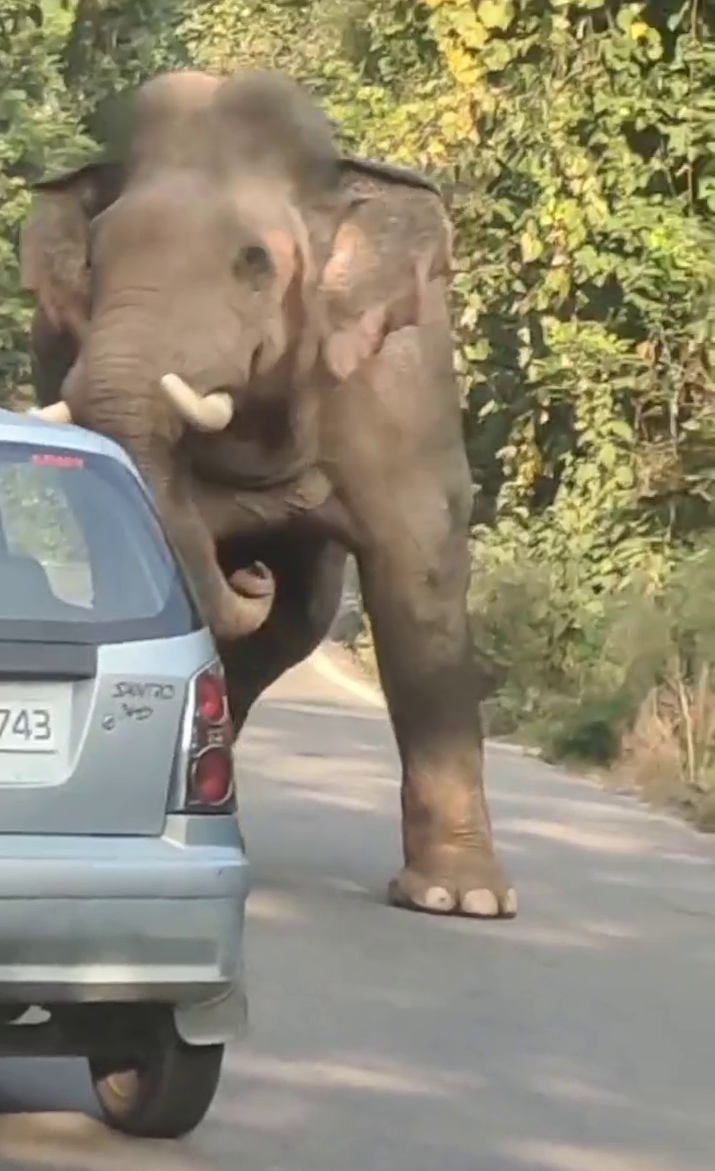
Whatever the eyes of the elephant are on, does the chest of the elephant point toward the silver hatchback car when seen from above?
yes

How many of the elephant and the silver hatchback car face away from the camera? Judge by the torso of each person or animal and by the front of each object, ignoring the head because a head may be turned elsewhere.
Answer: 1

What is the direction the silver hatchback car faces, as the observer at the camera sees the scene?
facing away from the viewer

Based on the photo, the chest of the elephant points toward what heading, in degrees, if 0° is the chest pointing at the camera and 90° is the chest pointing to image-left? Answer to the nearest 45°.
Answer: approximately 0°

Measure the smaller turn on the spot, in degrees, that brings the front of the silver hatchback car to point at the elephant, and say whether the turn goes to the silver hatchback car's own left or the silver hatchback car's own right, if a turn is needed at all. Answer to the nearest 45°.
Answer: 0° — it already faces it

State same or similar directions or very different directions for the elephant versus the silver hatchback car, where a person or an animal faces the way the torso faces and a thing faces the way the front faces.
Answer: very different directions
